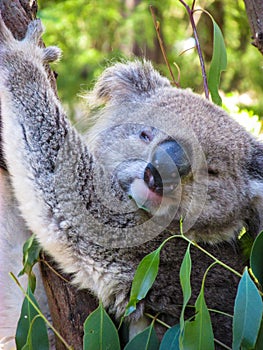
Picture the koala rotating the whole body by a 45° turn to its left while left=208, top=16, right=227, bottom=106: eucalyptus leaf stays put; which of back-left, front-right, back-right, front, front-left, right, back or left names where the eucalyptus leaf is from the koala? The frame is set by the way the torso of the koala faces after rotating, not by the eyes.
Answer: left

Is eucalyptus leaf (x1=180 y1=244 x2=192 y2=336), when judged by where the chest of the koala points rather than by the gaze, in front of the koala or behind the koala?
in front

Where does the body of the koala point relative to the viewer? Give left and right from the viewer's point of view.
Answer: facing the viewer

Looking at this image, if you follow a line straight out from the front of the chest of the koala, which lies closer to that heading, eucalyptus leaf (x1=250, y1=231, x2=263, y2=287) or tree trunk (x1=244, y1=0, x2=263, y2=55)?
the eucalyptus leaf
